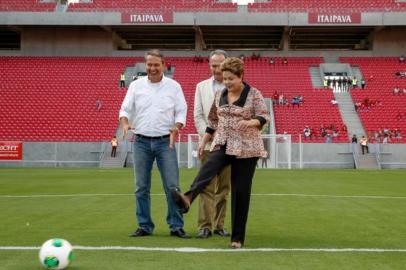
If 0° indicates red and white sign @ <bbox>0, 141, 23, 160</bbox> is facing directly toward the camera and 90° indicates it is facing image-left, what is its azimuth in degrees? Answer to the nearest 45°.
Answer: approximately 0°

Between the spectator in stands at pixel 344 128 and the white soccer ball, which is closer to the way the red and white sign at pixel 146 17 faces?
the white soccer ball

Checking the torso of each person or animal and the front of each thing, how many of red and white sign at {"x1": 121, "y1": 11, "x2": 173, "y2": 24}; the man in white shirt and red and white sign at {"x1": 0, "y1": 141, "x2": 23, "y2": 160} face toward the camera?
3

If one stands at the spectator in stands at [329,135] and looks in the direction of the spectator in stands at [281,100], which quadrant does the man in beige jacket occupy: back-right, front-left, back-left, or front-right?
back-left

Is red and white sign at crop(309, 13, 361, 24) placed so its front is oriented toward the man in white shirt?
yes

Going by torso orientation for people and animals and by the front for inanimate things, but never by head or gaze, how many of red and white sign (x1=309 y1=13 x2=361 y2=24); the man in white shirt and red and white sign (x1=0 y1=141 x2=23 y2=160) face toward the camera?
3

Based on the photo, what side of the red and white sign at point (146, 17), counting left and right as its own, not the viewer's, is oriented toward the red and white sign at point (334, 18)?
left

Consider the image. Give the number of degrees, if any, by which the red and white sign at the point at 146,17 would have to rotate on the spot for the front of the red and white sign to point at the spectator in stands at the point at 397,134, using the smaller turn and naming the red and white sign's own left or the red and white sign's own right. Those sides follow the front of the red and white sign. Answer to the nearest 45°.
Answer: approximately 45° to the red and white sign's own left

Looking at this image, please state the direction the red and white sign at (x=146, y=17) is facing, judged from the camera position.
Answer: facing the viewer
